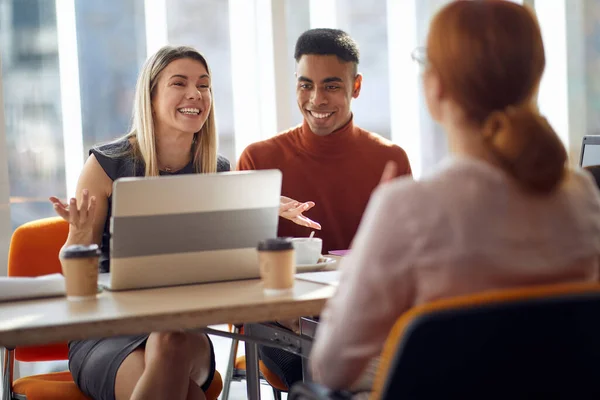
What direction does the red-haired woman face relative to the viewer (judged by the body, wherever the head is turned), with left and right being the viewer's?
facing away from the viewer and to the left of the viewer

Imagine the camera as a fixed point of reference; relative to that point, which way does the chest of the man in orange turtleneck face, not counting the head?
toward the camera

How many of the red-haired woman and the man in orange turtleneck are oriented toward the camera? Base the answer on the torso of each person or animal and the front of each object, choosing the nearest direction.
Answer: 1

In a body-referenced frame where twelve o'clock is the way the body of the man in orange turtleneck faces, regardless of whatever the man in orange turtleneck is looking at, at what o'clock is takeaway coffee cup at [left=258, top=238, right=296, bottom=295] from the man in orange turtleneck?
The takeaway coffee cup is roughly at 12 o'clock from the man in orange turtleneck.

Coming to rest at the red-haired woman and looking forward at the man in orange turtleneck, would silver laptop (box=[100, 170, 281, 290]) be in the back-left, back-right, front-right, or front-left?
front-left

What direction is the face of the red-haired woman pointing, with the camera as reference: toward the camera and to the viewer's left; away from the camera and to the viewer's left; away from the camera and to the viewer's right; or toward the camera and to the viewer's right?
away from the camera and to the viewer's left

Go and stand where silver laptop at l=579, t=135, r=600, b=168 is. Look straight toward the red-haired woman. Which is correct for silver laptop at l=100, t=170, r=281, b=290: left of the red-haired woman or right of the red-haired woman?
right

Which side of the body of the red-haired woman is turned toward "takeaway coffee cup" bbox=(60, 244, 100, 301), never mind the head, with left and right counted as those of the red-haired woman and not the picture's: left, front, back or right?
front

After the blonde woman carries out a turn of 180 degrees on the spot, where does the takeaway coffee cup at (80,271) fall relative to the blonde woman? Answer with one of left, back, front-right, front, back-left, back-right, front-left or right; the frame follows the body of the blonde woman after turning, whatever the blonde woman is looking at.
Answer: back-left

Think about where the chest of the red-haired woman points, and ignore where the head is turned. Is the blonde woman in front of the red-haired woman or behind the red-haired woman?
in front

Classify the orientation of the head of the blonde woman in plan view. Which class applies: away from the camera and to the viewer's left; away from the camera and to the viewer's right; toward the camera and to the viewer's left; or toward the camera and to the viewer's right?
toward the camera and to the viewer's right

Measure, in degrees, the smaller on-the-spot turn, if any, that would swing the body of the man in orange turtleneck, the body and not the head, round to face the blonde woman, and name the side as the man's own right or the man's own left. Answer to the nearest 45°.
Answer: approximately 45° to the man's own right

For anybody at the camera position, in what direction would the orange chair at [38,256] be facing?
facing the viewer and to the right of the viewer

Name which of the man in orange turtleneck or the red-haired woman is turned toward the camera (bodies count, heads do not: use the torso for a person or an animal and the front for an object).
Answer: the man in orange turtleneck

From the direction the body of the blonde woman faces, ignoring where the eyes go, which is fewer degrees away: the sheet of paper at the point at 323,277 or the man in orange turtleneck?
the sheet of paper

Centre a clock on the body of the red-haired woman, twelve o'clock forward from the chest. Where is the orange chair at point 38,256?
The orange chair is roughly at 12 o'clock from the red-haired woman.
